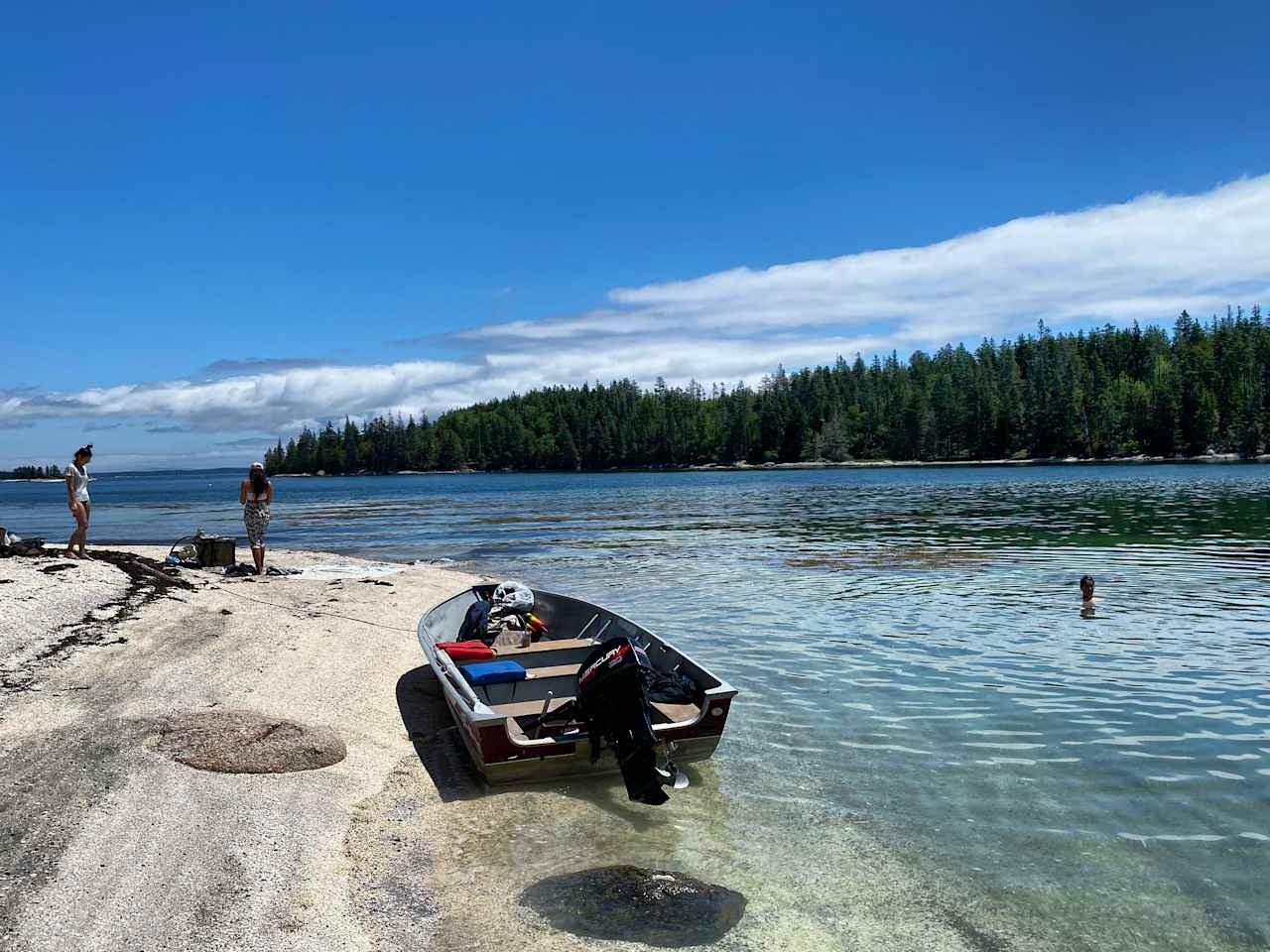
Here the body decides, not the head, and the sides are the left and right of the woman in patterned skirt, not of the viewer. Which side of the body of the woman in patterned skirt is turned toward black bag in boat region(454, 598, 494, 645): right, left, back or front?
back

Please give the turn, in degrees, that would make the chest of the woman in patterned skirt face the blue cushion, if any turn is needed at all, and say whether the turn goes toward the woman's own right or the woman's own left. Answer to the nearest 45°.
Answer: approximately 180°

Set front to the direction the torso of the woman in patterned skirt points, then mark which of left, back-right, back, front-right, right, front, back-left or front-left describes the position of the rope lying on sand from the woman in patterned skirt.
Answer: back

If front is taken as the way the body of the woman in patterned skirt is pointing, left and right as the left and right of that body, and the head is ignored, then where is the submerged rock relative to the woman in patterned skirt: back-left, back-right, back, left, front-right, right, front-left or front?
back

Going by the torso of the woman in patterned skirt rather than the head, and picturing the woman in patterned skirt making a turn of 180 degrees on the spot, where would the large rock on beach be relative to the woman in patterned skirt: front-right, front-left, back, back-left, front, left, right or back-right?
front

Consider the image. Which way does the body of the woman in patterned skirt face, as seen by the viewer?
away from the camera

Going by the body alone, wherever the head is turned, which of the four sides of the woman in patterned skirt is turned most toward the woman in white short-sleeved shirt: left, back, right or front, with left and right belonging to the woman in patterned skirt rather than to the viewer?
left

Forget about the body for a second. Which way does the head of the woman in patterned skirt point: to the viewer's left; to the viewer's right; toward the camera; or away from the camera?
away from the camera
